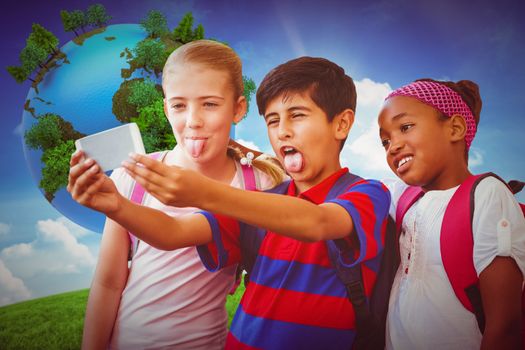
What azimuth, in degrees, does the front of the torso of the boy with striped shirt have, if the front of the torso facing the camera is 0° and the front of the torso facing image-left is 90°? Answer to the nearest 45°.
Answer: approximately 45°

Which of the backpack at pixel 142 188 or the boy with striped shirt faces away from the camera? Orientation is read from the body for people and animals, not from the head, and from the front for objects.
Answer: the backpack

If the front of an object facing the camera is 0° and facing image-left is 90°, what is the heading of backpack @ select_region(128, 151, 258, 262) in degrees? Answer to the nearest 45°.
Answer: approximately 180°

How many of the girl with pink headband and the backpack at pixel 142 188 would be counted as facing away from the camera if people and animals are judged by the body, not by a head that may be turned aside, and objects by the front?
1
